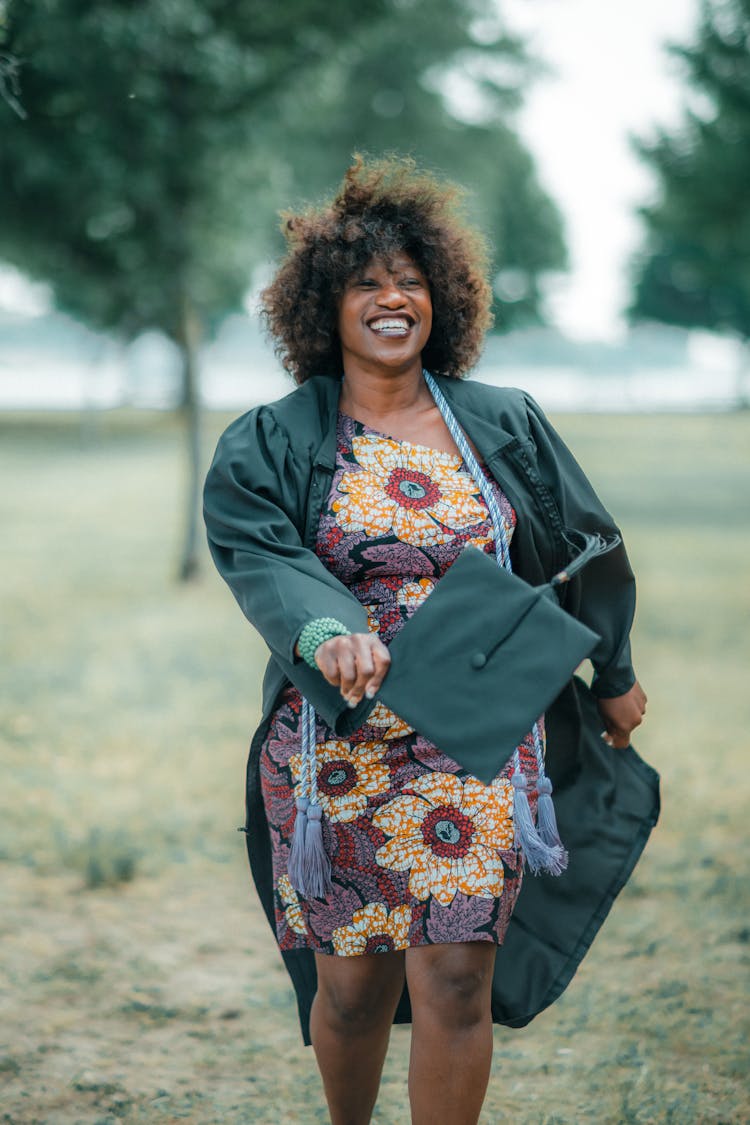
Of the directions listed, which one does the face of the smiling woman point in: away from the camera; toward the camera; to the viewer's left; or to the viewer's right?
toward the camera

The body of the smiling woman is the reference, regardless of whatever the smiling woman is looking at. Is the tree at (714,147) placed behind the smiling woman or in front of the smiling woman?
behind

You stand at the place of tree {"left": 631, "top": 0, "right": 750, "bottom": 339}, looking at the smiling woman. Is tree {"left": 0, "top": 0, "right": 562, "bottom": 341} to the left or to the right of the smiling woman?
right

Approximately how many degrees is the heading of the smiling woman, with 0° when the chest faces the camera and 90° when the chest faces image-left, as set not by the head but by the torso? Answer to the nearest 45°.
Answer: approximately 0°

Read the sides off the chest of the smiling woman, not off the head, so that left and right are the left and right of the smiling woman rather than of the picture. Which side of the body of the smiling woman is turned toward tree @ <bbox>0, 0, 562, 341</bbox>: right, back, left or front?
back
